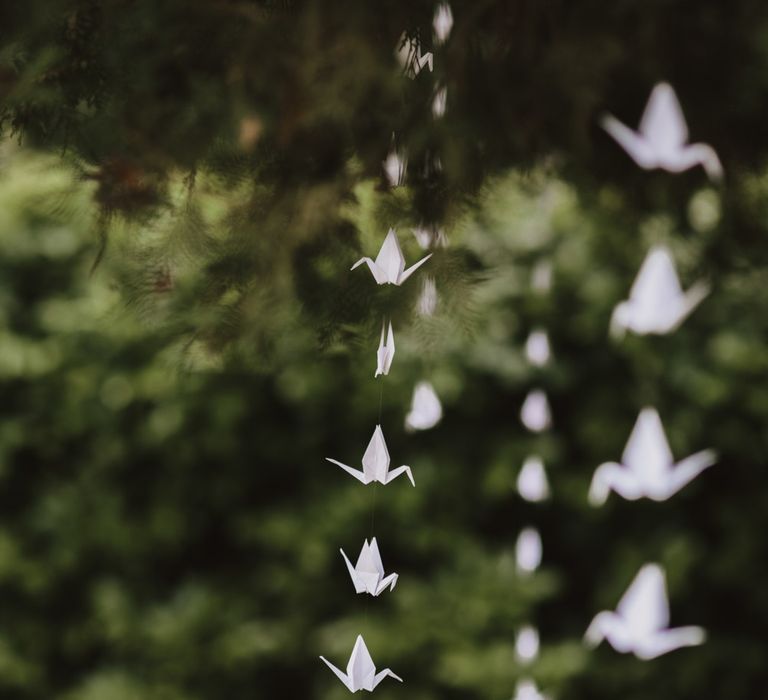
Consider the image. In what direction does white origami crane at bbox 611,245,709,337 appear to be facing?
to the viewer's left

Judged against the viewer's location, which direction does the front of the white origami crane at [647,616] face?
facing to the left of the viewer

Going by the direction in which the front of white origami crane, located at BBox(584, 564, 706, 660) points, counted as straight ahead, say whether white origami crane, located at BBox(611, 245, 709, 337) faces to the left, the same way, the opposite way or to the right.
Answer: the same way

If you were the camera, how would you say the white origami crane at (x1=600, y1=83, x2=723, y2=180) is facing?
facing to the right of the viewer

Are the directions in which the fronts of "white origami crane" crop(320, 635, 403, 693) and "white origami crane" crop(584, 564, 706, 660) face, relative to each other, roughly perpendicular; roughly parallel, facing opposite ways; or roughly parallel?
roughly parallel, facing opposite ways

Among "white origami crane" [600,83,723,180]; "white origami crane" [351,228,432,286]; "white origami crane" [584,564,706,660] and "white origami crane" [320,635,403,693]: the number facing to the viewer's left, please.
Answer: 2

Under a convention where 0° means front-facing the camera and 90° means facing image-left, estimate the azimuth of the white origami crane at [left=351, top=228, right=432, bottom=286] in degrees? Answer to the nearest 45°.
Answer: approximately 90°

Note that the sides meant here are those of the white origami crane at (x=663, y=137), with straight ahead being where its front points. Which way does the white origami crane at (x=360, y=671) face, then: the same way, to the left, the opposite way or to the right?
the same way
